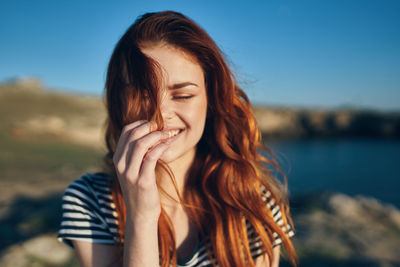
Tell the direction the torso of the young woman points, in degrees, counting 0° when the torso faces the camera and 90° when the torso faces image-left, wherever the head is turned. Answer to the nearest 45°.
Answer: approximately 0°

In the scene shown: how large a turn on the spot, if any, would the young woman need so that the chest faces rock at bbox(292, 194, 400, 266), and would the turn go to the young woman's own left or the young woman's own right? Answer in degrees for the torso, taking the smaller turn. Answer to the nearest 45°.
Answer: approximately 135° to the young woman's own left

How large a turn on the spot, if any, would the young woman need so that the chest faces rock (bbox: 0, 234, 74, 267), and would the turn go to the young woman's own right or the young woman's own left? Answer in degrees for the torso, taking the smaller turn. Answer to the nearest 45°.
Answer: approximately 135° to the young woman's own right
